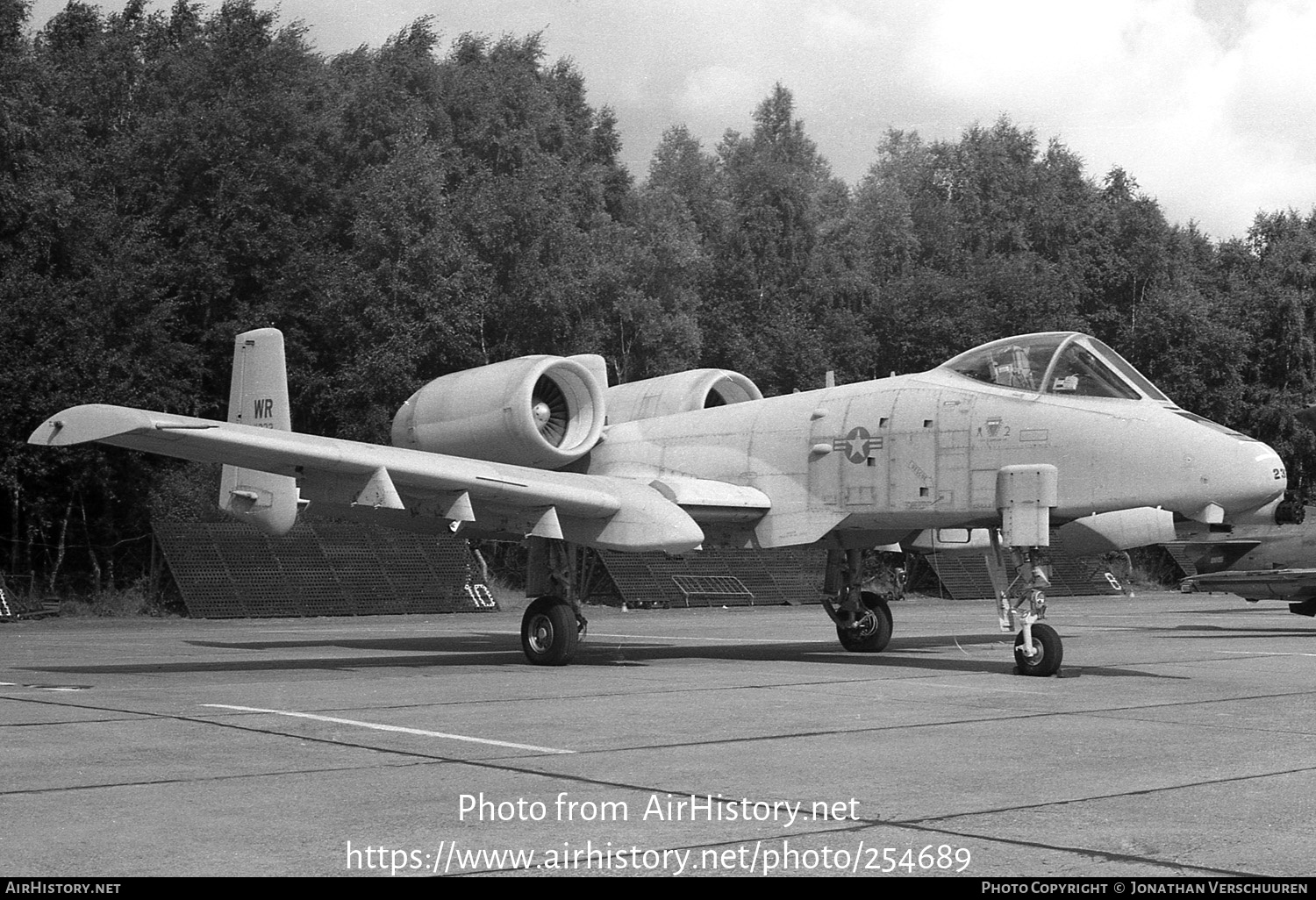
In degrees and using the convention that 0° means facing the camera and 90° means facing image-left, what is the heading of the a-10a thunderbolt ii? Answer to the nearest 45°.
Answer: approximately 315°
